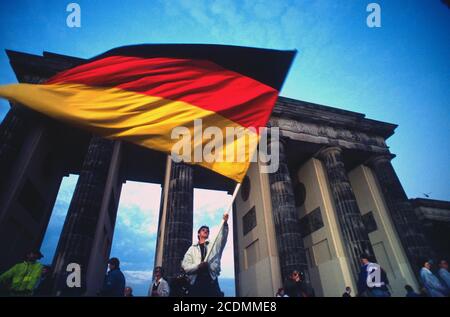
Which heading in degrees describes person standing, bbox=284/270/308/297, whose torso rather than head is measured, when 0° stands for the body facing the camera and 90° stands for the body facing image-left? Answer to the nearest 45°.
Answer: approximately 0°

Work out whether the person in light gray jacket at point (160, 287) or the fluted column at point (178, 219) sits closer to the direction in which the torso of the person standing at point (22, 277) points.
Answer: the person in light gray jacket

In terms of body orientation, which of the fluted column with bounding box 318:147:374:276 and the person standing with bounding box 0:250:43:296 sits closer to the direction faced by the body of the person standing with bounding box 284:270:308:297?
the person standing

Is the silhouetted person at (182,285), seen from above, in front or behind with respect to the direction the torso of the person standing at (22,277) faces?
in front

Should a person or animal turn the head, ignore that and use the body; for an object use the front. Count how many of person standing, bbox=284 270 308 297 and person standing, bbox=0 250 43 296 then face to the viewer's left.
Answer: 0

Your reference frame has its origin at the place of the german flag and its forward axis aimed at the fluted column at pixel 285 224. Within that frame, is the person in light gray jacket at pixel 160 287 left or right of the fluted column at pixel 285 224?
left

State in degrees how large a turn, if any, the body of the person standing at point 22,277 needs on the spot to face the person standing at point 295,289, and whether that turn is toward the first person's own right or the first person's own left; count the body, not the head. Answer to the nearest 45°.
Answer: approximately 45° to the first person's own left

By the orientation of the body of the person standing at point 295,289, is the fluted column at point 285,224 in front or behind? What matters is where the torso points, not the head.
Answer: behind

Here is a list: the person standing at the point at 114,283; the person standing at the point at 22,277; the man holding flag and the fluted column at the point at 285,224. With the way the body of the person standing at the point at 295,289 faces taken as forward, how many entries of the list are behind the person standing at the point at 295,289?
1

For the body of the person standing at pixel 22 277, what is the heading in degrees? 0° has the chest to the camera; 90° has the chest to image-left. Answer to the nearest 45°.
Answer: approximately 315°

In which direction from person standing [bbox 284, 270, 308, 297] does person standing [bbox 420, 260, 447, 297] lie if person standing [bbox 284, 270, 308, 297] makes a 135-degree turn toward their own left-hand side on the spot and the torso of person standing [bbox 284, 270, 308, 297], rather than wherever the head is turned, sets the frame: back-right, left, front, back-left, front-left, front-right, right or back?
front-right

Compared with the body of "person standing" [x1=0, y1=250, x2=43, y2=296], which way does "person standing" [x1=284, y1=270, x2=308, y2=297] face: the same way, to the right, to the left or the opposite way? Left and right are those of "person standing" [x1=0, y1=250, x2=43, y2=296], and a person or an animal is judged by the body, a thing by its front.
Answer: to the right
